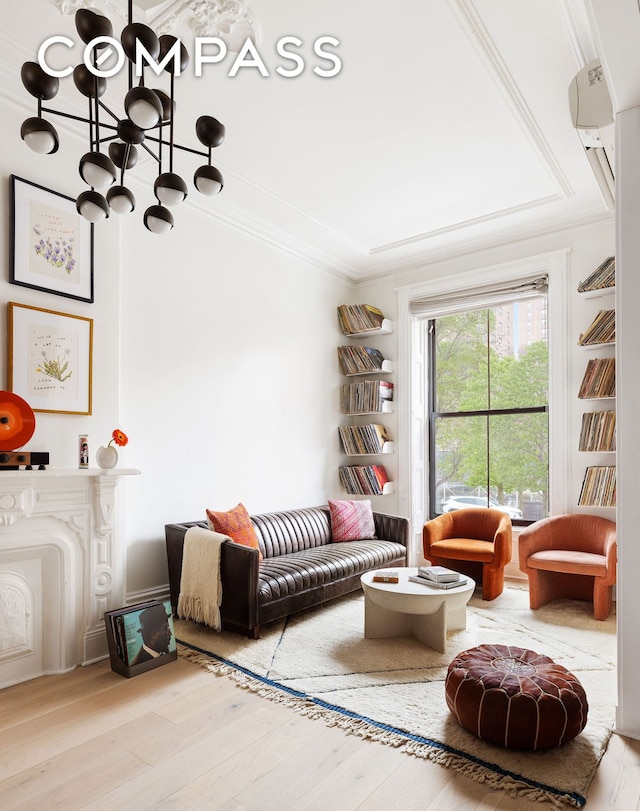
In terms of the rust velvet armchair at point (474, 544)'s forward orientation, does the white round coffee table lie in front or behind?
in front

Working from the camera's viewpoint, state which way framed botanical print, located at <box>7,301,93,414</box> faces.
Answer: facing the viewer and to the right of the viewer

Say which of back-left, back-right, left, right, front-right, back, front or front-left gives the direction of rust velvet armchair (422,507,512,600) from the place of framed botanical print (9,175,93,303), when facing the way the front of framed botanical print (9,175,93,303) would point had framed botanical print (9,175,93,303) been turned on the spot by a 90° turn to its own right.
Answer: back-left

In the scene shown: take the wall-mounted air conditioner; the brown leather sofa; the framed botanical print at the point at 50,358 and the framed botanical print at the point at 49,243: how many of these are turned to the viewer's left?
1

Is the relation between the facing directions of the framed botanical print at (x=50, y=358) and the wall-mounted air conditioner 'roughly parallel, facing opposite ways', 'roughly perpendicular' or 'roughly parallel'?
roughly parallel, facing opposite ways

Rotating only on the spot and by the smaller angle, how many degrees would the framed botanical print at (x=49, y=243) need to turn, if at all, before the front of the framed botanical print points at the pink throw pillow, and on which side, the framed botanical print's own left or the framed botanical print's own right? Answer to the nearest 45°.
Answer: approximately 45° to the framed botanical print's own left

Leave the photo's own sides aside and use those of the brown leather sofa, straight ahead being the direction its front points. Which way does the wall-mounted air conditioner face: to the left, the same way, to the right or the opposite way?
the opposite way

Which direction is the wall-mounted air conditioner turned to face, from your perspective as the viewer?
facing to the left of the viewer

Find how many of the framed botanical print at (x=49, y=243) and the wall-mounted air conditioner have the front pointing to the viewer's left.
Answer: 1

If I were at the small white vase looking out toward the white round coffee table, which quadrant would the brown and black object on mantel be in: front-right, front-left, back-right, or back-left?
back-right

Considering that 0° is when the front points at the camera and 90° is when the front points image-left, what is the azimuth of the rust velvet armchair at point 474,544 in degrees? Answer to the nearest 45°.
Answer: approximately 45°

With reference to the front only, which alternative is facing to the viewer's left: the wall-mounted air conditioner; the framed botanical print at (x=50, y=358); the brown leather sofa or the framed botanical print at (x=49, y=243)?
the wall-mounted air conditioner

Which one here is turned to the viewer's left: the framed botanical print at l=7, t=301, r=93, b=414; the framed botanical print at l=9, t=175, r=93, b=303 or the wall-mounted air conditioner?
the wall-mounted air conditioner
